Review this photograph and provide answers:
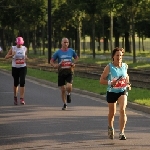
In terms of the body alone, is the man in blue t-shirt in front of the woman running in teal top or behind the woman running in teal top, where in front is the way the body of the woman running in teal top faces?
behind

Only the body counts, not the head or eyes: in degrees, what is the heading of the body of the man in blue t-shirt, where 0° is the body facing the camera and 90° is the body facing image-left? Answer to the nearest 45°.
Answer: approximately 0°

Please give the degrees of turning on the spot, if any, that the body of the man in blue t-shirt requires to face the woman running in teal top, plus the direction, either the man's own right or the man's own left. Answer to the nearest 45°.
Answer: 0° — they already face them
